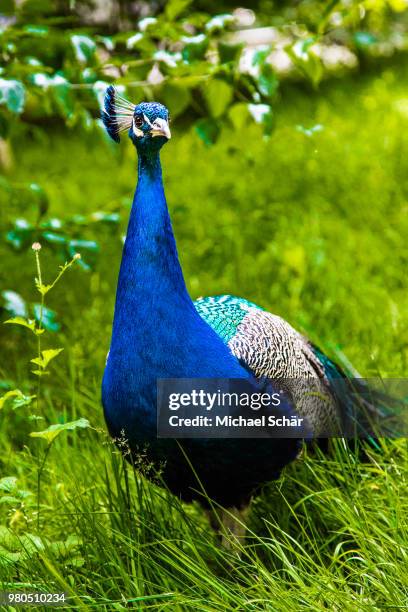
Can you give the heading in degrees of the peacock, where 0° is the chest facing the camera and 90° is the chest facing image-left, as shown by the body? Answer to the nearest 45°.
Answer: approximately 45°
